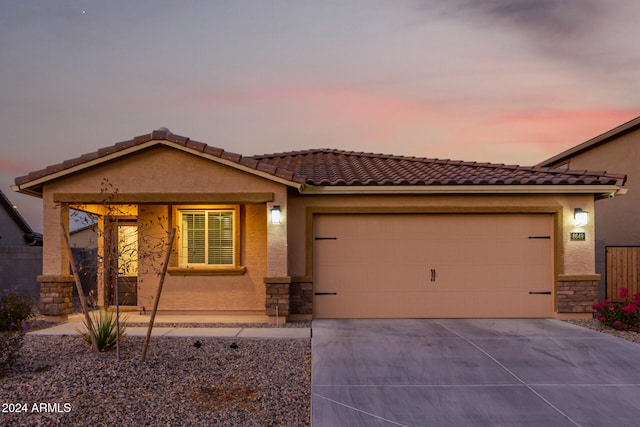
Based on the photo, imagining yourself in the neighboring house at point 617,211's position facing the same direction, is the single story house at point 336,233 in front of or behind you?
in front

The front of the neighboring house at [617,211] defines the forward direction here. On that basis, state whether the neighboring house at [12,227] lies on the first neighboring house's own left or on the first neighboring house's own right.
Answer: on the first neighboring house's own right

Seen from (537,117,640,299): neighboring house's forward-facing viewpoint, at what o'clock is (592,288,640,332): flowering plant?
The flowering plant is roughly at 12 o'clock from the neighboring house.

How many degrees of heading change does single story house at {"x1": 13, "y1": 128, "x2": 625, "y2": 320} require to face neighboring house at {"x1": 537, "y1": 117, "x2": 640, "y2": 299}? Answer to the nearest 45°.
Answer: approximately 135° to its left

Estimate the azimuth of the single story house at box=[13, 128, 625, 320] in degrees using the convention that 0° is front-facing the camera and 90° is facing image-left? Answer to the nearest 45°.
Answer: approximately 0°

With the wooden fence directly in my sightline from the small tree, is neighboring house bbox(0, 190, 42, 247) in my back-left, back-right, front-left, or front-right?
back-left

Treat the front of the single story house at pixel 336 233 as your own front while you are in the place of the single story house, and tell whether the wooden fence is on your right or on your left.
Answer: on your left

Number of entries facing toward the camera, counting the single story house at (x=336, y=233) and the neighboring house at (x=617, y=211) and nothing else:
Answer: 2
